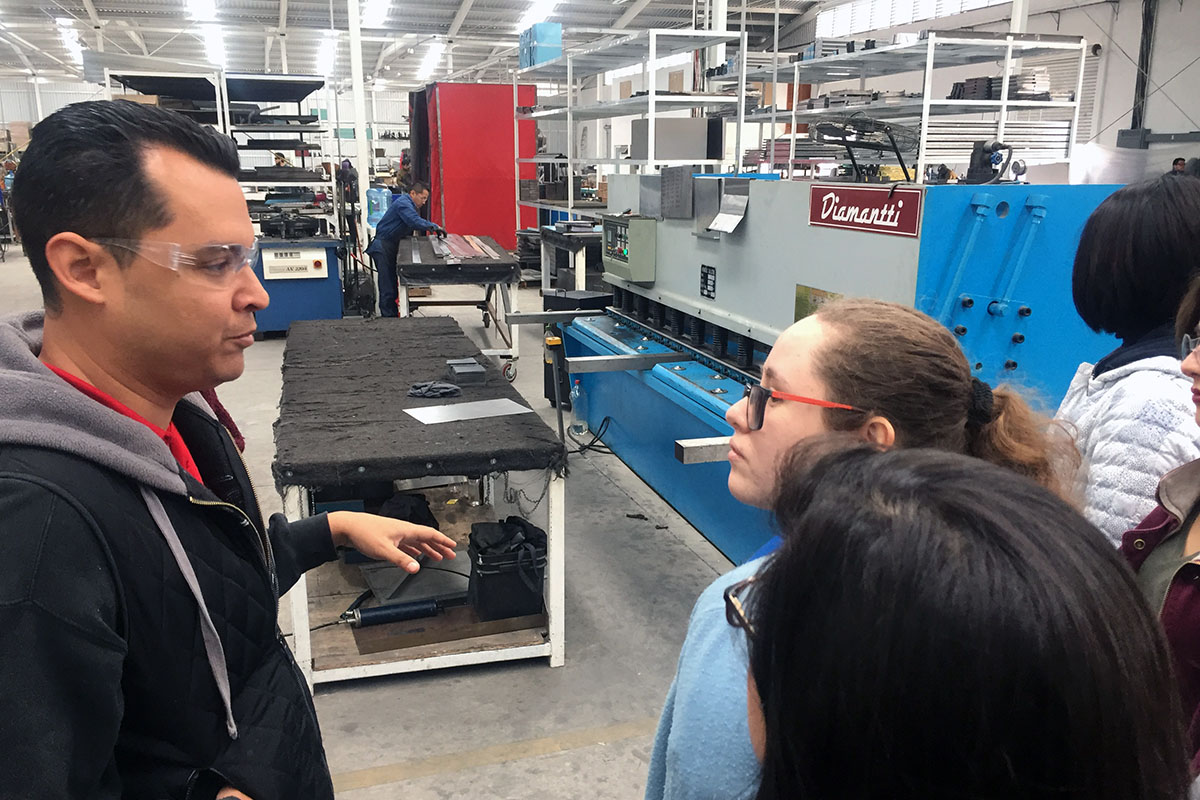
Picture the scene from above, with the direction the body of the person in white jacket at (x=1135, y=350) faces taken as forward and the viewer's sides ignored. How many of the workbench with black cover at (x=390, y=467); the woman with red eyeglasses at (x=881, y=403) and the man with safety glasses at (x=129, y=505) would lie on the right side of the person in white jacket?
0

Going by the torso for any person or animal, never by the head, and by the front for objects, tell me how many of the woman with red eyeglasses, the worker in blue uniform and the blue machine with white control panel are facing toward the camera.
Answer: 1

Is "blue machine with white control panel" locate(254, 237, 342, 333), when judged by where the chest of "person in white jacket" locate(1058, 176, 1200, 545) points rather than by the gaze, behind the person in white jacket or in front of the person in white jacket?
in front

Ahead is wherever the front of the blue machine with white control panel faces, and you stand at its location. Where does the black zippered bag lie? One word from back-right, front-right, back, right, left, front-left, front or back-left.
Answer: front

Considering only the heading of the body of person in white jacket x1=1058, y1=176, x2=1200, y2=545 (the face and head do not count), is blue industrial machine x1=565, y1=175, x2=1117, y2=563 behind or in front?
in front

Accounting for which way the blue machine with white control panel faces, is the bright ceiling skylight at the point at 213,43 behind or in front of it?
behind

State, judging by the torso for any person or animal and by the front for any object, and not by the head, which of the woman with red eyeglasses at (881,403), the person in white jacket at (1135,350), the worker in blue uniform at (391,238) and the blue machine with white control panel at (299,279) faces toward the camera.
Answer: the blue machine with white control panel

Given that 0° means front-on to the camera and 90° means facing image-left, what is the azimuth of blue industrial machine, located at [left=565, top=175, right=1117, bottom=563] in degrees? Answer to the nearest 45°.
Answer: approximately 45°

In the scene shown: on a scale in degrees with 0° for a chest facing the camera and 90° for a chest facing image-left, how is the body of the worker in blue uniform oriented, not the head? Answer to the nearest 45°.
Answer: approximately 270°

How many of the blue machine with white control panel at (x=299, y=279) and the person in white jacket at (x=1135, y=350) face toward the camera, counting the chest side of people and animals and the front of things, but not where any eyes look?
1

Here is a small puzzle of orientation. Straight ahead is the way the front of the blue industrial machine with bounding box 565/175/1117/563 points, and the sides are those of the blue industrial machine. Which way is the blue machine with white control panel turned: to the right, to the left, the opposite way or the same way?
to the left

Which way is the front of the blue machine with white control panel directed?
toward the camera

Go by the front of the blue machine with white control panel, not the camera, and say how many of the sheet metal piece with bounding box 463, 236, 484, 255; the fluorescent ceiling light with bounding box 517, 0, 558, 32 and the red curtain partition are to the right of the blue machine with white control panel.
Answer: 0

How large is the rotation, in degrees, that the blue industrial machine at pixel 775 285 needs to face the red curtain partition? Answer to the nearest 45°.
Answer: approximately 90° to its right

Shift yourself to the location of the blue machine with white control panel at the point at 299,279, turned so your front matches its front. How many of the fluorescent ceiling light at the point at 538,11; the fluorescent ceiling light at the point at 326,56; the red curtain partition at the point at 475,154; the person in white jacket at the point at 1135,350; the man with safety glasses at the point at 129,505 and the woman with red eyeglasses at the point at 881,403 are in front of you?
3
